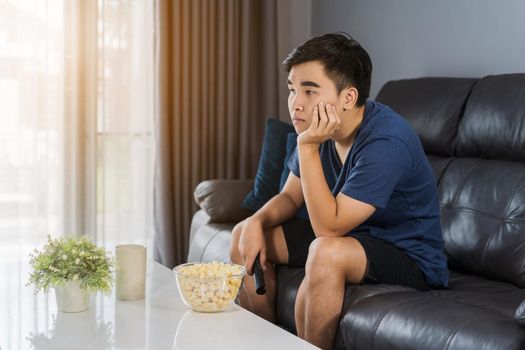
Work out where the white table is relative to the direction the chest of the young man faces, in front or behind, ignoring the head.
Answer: in front

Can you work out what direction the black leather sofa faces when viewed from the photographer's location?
facing the viewer and to the left of the viewer

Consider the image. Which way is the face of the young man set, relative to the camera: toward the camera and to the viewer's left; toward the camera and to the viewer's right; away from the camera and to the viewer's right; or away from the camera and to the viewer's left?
toward the camera and to the viewer's left

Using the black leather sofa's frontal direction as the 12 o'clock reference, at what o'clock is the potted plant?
The potted plant is roughly at 12 o'clock from the black leather sofa.

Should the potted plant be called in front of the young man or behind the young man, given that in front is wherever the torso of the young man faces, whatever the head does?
in front

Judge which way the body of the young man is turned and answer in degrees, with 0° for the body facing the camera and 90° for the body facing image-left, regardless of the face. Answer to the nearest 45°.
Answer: approximately 45°

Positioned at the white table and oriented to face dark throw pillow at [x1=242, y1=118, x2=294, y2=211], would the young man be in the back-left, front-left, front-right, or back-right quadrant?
front-right

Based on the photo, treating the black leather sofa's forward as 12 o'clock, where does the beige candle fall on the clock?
The beige candle is roughly at 12 o'clock from the black leather sofa.
